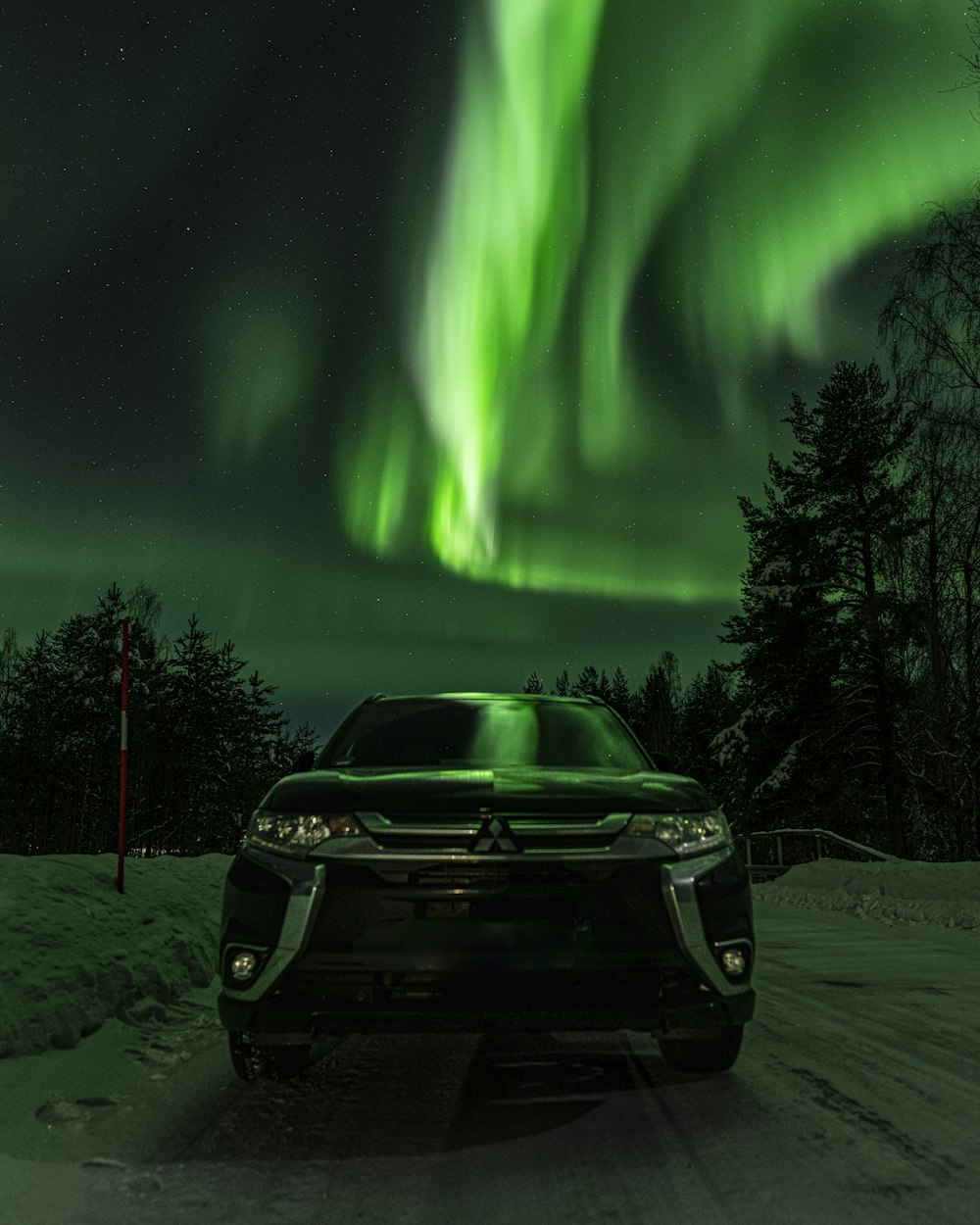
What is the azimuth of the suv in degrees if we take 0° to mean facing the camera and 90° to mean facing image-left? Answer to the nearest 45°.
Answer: approximately 0°

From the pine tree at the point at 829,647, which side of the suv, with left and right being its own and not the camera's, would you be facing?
back
